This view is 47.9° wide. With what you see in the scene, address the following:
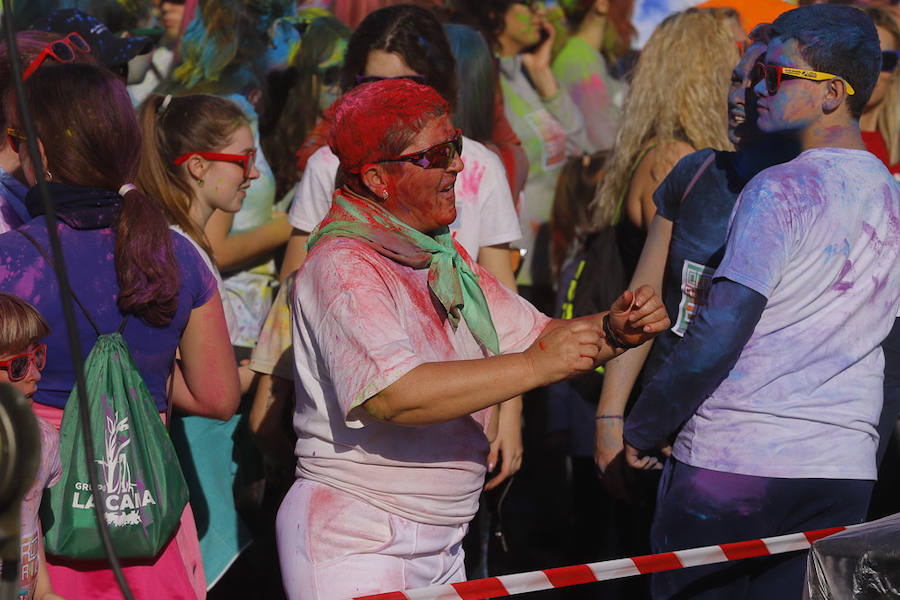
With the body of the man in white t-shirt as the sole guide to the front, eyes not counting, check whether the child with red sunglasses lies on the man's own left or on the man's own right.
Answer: on the man's own left

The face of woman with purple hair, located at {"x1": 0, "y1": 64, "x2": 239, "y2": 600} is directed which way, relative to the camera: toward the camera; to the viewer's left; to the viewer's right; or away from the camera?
away from the camera

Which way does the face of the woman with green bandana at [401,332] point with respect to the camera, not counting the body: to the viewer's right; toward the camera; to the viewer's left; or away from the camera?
to the viewer's right

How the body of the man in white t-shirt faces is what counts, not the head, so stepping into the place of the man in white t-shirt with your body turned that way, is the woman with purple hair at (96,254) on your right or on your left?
on your left

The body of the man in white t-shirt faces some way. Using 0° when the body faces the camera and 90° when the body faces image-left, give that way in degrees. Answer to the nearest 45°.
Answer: approximately 135°
